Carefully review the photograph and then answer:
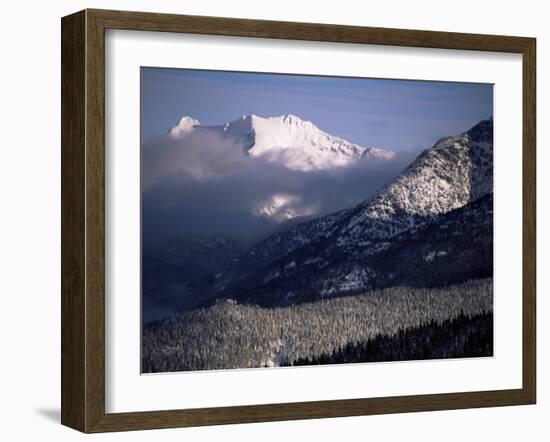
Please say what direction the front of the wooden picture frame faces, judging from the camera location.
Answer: facing the viewer and to the right of the viewer
